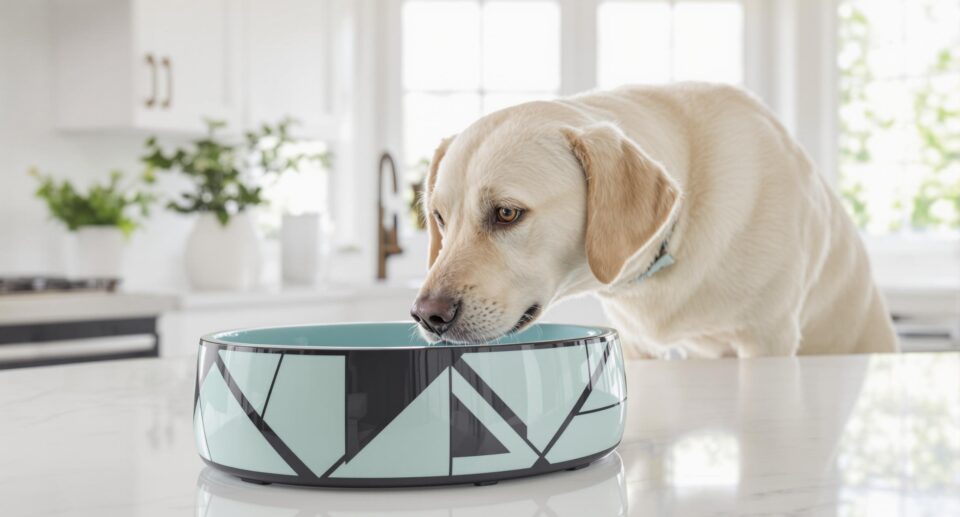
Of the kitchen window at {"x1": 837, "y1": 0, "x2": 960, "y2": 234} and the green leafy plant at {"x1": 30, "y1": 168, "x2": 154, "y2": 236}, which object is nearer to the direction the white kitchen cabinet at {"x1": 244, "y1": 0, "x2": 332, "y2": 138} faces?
the green leafy plant

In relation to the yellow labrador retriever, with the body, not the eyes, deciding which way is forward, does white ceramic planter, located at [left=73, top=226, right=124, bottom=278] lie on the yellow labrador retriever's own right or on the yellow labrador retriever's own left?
on the yellow labrador retriever's own right

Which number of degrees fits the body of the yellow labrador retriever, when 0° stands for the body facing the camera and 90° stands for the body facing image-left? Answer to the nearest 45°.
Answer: approximately 45°

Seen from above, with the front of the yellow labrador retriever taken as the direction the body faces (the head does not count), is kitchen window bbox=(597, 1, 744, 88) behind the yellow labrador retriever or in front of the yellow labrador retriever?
behind

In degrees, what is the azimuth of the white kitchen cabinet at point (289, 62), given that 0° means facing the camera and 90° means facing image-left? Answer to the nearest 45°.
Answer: approximately 0°
